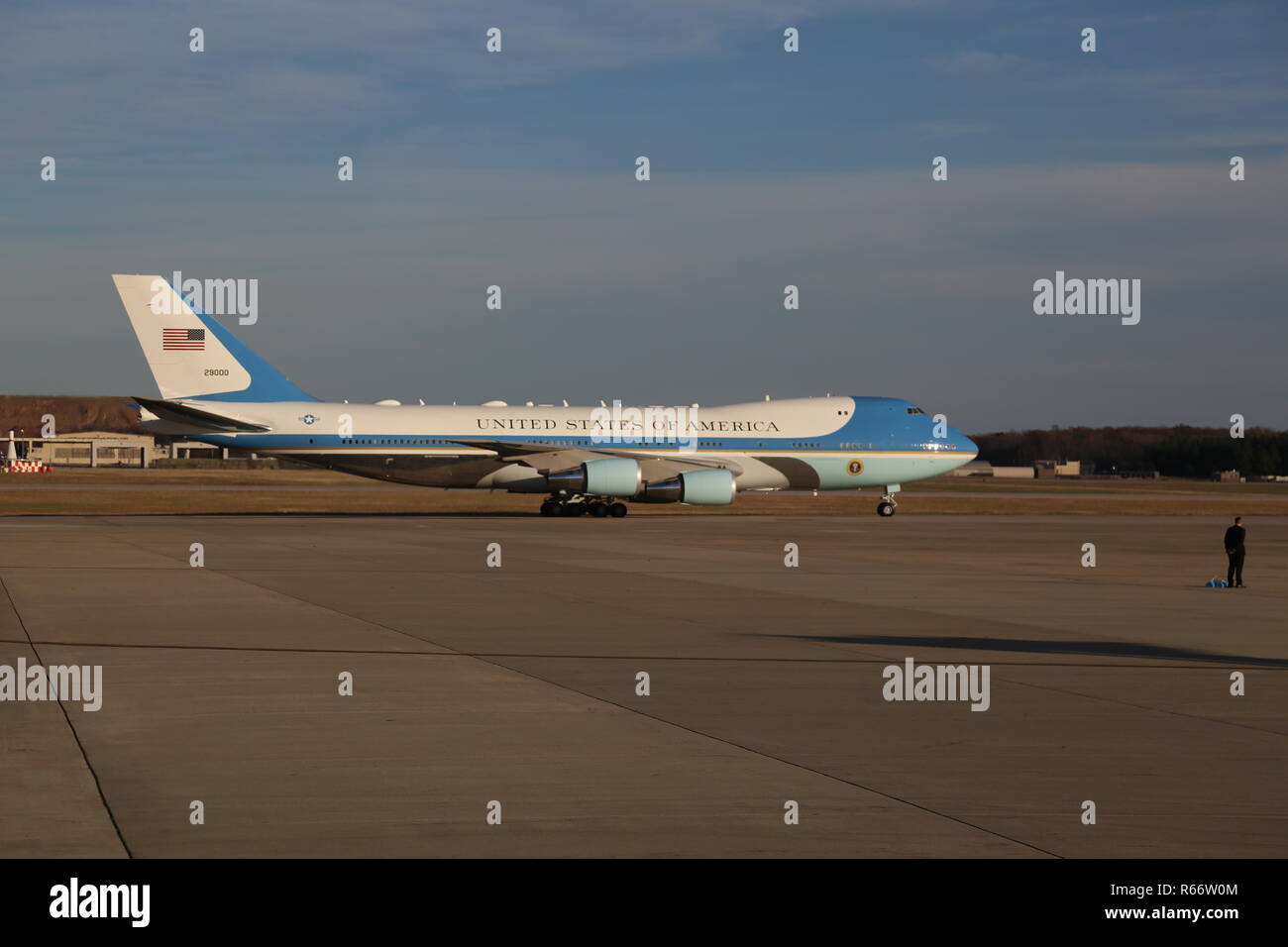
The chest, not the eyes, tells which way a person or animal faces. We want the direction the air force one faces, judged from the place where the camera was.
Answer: facing to the right of the viewer

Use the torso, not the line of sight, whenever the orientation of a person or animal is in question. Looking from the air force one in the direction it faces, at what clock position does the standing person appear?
The standing person is roughly at 2 o'clock from the air force one.
